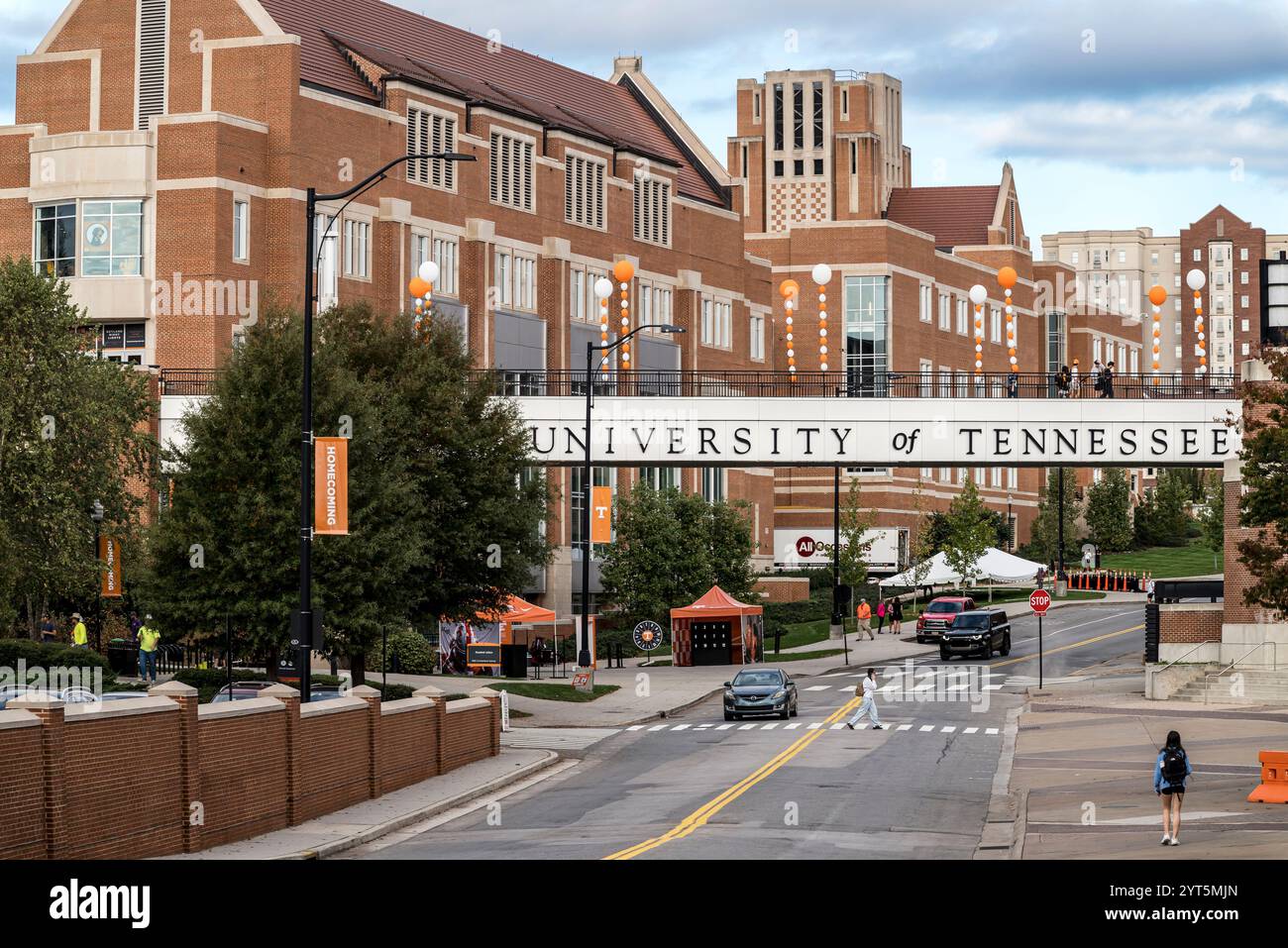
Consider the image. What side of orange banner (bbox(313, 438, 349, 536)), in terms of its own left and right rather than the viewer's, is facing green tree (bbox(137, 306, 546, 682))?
back

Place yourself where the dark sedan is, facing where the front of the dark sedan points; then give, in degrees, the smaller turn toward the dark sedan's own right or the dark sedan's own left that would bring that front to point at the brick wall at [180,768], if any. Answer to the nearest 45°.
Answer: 0° — it already faces it

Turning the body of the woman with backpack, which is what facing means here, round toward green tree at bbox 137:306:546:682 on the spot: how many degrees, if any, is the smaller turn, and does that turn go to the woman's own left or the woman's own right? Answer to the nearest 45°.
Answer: approximately 45° to the woman's own left

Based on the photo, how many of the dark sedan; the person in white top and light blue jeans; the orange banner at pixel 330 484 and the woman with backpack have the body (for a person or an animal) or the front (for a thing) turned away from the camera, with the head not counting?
1

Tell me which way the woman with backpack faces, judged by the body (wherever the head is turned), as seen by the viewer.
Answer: away from the camera

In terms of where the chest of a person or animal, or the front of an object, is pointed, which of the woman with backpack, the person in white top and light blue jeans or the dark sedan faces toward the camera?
the dark sedan

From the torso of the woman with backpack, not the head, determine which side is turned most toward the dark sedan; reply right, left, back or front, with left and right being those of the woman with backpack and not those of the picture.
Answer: front

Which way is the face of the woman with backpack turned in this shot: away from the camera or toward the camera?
away from the camera
